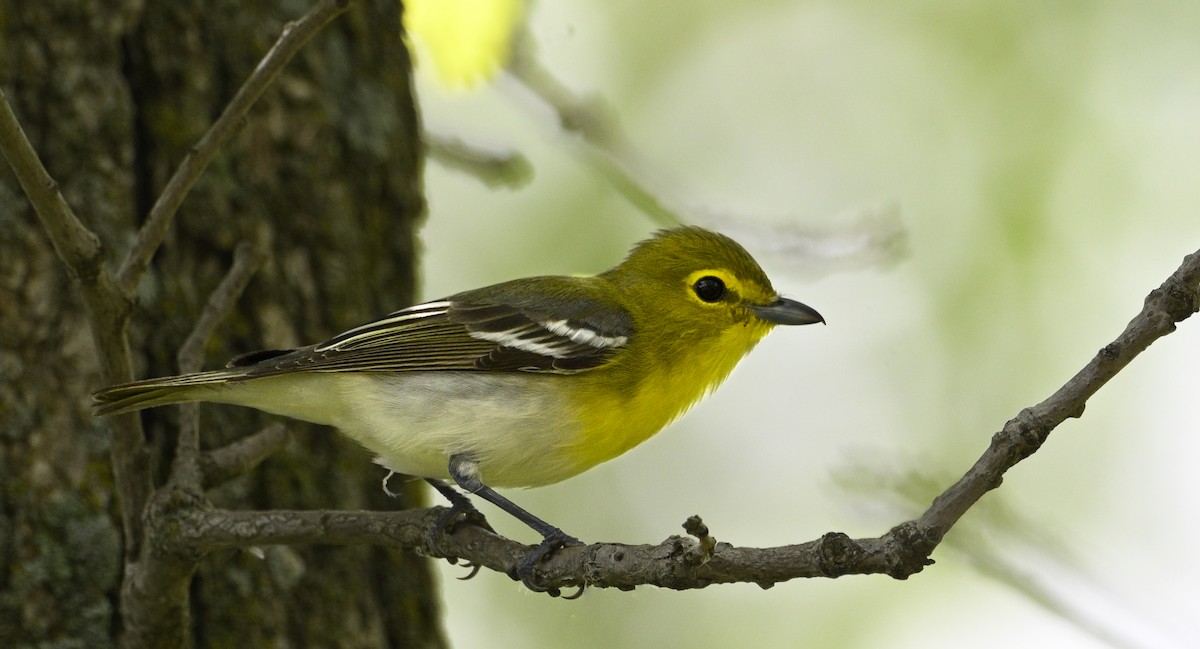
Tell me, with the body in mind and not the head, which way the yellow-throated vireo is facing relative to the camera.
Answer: to the viewer's right
